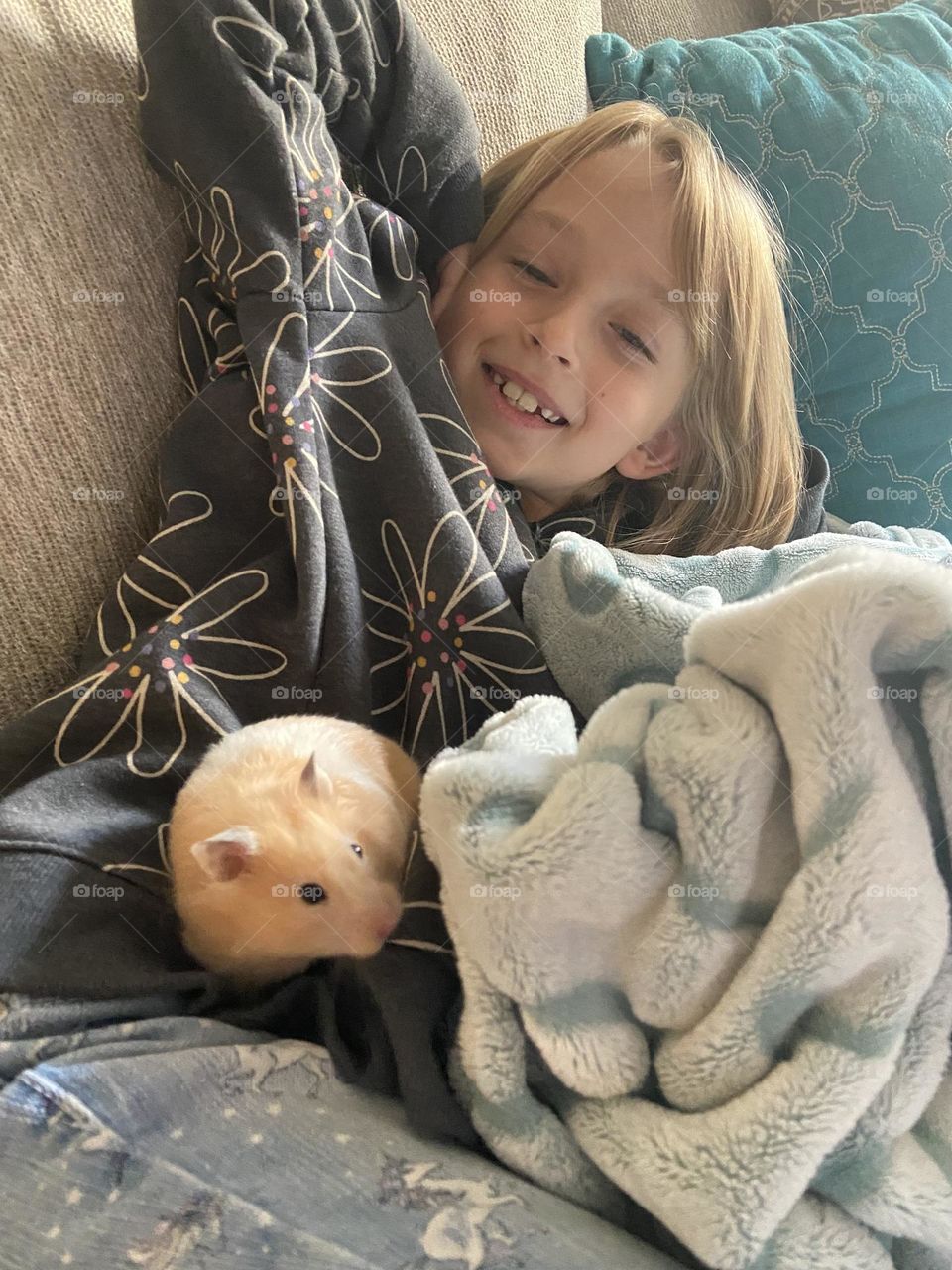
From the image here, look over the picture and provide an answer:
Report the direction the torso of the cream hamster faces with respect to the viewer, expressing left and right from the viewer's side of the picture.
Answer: facing the viewer and to the right of the viewer
